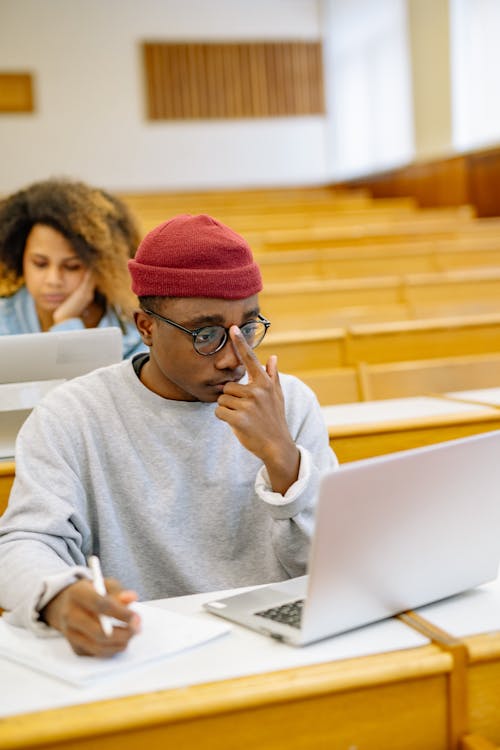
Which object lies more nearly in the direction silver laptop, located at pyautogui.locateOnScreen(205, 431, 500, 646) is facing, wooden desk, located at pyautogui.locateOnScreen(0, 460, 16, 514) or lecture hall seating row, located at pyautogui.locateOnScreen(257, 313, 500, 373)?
the wooden desk

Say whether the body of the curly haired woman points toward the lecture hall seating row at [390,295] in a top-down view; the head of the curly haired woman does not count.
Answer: no

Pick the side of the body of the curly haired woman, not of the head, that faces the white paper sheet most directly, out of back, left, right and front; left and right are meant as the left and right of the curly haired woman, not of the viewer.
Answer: front

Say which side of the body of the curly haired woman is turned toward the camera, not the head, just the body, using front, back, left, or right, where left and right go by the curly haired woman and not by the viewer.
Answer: front

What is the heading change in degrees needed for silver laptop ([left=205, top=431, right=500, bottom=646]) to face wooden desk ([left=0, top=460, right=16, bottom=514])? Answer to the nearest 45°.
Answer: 0° — it already faces it

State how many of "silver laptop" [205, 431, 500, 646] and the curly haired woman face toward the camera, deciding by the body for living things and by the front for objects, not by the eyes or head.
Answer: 1

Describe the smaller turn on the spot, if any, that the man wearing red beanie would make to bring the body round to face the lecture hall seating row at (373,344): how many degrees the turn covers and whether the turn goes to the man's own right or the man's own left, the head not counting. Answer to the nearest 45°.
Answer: approximately 135° to the man's own left

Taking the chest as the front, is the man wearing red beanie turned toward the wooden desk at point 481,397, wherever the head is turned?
no

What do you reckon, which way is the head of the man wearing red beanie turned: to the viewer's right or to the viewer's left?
to the viewer's right

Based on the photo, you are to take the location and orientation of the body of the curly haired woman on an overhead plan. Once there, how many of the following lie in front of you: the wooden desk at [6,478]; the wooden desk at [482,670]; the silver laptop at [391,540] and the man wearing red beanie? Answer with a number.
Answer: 4

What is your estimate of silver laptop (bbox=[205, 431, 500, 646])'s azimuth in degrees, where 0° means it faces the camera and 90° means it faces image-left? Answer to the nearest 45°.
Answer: approximately 135°

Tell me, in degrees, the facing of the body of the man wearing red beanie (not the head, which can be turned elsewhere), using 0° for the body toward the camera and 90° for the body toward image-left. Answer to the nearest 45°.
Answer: approximately 315°

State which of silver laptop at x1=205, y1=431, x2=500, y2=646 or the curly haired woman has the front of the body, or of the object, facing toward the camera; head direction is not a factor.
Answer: the curly haired woman

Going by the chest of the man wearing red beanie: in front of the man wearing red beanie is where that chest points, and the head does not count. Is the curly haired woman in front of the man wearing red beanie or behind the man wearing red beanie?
behind

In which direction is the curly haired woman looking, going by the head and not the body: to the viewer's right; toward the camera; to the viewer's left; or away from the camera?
toward the camera
